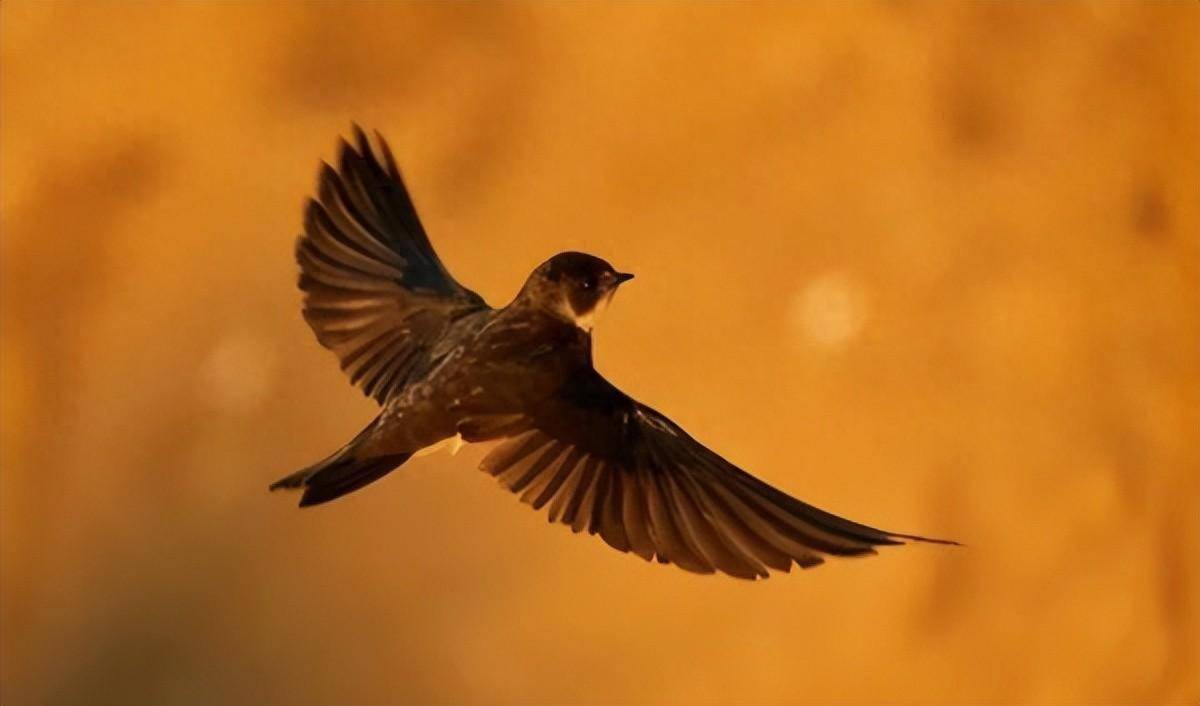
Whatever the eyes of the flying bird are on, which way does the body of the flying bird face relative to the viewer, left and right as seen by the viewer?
facing to the right of the viewer
